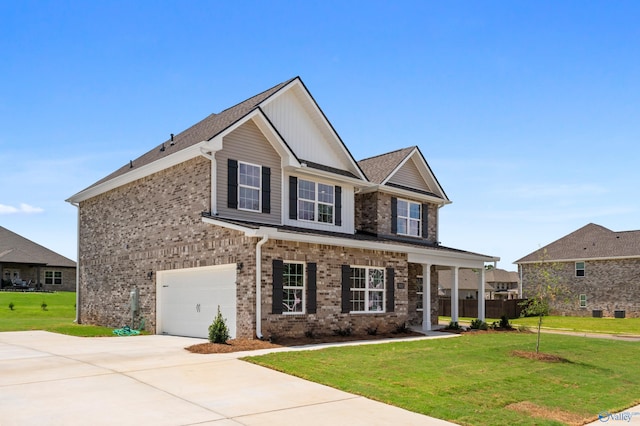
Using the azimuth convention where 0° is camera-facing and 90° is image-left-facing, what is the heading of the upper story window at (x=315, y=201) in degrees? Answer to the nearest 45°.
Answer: approximately 315°

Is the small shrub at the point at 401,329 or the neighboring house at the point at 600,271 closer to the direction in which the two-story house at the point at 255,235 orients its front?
the small shrub

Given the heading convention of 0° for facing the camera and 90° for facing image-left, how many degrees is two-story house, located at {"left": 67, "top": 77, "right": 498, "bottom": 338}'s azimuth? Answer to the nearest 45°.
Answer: approximately 315°

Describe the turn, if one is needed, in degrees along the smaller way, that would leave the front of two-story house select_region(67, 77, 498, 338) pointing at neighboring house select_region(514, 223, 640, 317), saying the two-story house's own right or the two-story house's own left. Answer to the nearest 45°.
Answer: approximately 90° to the two-story house's own left

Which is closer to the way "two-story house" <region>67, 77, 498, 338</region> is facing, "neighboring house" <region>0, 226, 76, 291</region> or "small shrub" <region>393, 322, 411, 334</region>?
the small shrub

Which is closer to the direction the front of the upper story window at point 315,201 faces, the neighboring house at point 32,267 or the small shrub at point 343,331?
the small shrub

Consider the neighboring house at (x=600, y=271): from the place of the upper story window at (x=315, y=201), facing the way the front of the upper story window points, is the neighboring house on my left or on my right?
on my left
